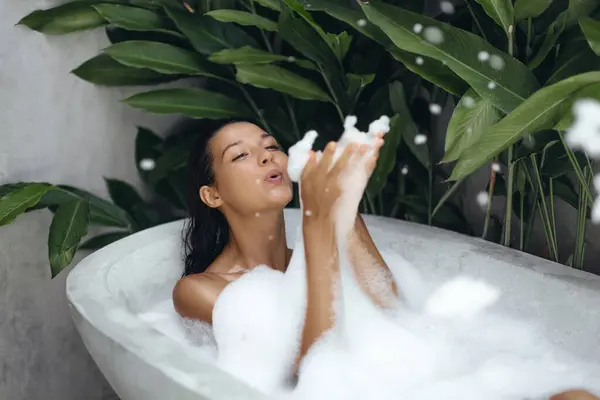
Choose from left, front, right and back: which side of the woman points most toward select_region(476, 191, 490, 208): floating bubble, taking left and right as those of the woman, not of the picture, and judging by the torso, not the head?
left

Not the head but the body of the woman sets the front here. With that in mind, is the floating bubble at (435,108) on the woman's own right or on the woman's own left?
on the woman's own left

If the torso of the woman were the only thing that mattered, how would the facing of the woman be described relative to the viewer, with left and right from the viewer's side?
facing the viewer and to the right of the viewer

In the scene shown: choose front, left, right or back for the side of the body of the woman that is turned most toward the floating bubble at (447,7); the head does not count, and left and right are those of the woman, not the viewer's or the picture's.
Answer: left

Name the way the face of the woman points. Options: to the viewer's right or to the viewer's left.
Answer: to the viewer's right
